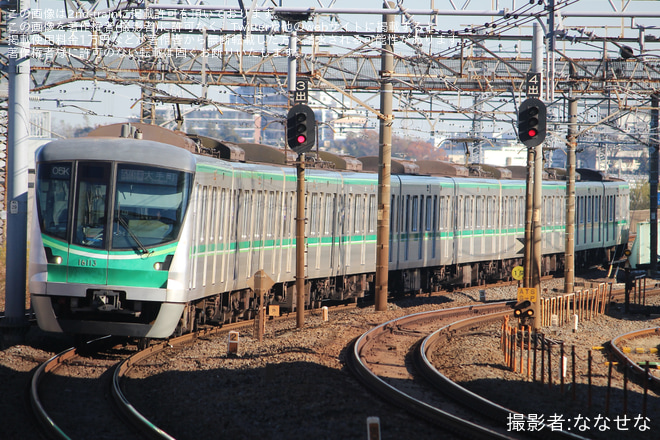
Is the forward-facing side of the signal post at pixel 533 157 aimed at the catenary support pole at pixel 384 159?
no

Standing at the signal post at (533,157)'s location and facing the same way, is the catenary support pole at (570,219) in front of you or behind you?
behind

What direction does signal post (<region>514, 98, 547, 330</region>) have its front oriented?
toward the camera

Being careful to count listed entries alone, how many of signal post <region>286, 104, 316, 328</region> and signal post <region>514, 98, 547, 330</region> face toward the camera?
2

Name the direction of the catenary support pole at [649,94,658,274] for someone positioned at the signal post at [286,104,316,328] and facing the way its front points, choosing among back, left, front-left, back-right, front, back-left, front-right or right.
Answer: back-left

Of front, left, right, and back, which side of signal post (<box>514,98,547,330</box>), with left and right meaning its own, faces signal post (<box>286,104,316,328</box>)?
right

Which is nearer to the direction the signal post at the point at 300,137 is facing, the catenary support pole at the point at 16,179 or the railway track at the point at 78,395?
the railway track

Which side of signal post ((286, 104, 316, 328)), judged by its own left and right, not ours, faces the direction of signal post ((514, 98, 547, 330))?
left

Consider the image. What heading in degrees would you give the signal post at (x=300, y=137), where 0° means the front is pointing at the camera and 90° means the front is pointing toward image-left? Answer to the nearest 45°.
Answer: approximately 0°

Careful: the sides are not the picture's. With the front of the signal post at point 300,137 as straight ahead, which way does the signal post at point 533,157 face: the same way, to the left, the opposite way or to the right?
the same way

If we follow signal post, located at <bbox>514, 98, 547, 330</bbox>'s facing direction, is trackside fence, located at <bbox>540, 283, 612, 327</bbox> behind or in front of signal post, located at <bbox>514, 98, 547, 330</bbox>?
behind
